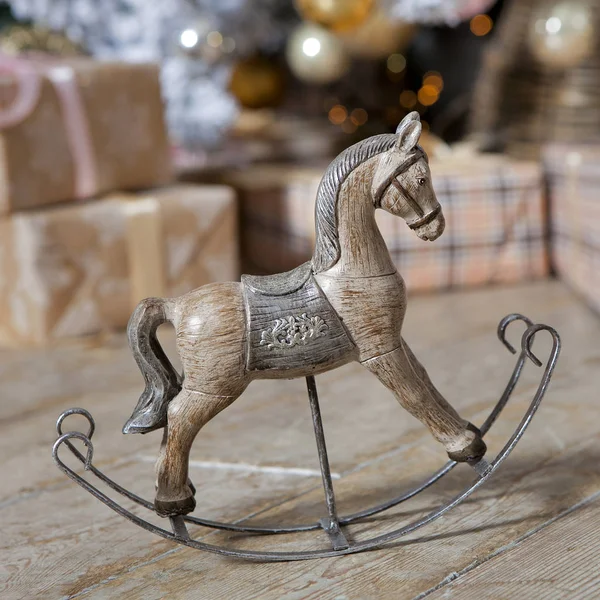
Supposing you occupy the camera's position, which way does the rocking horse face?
facing to the right of the viewer

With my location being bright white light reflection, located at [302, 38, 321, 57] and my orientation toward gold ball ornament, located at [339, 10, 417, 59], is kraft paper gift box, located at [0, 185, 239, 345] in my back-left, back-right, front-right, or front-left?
back-right
